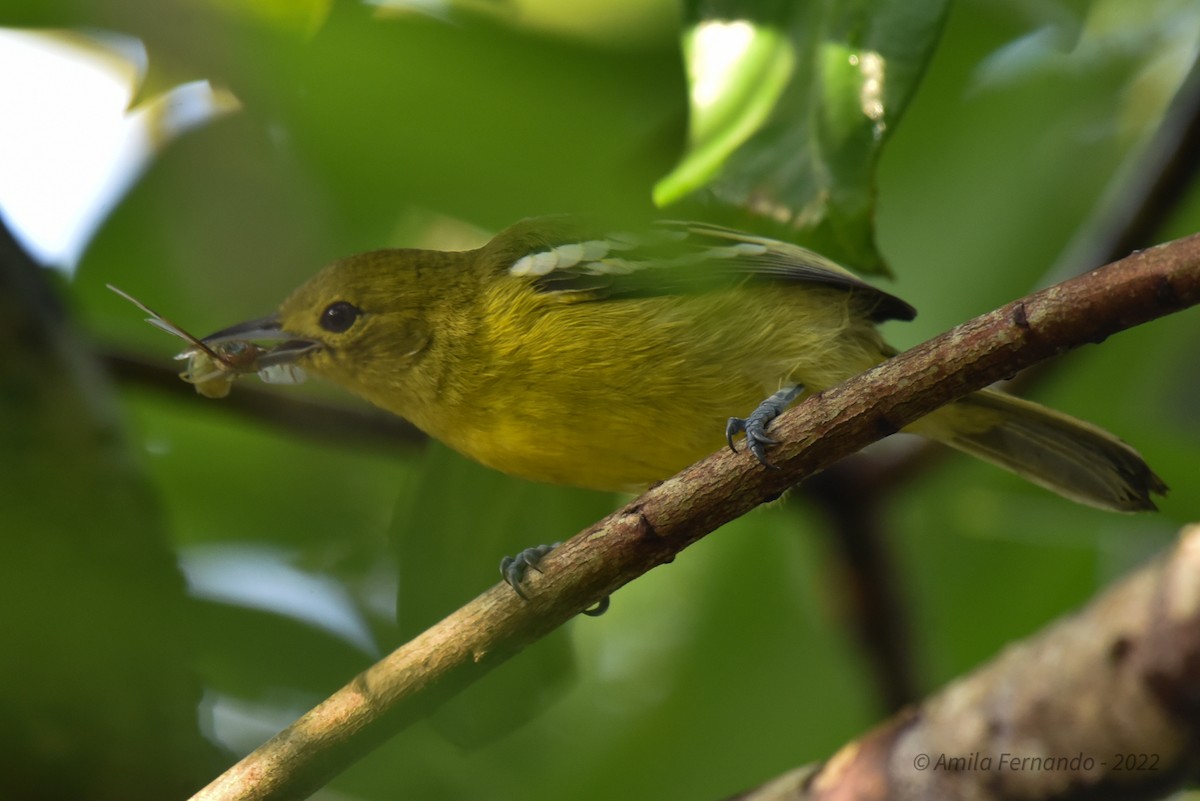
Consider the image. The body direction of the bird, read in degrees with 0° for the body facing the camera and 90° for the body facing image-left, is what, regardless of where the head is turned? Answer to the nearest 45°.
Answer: approximately 90°

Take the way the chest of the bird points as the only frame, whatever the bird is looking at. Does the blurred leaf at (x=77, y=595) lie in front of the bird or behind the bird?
in front

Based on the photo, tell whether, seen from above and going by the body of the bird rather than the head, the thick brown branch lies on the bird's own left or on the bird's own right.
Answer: on the bird's own left

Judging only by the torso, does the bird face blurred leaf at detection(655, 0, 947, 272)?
no
